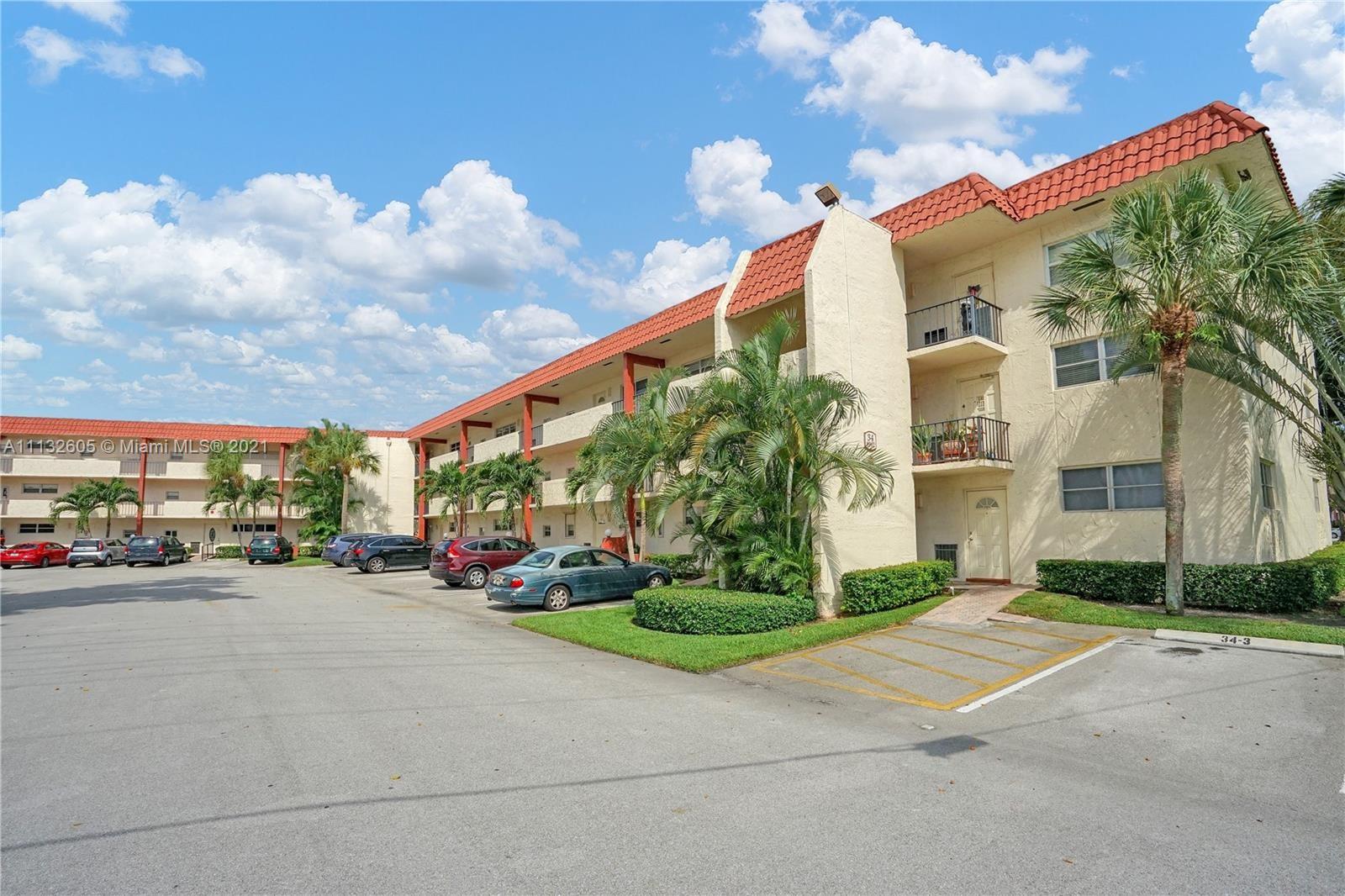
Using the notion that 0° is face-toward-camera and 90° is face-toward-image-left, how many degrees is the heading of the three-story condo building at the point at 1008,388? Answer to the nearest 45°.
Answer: approximately 45°

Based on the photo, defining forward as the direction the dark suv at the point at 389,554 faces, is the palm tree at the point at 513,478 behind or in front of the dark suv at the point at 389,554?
in front

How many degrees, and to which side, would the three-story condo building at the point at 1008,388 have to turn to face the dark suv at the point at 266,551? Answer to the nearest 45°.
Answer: approximately 90° to its right

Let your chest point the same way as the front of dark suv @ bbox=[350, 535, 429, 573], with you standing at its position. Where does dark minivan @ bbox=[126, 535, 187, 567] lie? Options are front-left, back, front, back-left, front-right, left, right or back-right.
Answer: back-left

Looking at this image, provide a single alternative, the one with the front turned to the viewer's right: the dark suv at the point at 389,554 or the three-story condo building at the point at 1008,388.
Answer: the dark suv

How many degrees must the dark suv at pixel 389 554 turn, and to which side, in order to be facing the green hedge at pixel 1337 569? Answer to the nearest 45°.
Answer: approximately 45° to its right

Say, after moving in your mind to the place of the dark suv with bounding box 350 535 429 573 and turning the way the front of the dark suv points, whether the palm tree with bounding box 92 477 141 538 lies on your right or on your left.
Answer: on your left

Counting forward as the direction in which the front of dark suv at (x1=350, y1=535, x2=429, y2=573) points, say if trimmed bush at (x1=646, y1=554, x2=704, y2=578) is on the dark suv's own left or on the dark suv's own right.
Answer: on the dark suv's own right

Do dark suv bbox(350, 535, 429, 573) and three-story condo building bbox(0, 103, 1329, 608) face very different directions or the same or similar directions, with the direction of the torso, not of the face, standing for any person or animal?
very different directions

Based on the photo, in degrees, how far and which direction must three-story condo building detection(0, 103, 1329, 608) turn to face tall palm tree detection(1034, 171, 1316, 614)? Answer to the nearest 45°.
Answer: approximately 45° to its left

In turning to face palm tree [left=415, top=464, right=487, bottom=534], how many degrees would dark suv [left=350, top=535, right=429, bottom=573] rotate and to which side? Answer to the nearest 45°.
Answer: approximately 45° to its left
